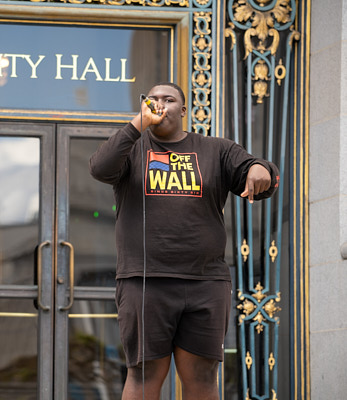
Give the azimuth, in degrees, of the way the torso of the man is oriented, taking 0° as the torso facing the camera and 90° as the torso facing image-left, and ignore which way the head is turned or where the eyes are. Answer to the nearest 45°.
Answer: approximately 0°
